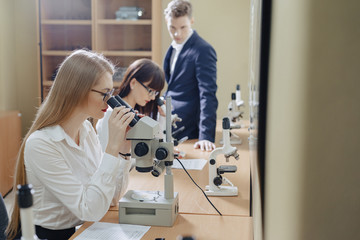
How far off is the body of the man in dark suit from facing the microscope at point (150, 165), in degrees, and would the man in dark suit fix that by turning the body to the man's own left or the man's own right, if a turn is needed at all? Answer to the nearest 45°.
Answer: approximately 45° to the man's own left

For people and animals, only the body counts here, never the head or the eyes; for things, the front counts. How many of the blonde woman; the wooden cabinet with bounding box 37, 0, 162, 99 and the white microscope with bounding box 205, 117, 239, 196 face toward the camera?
1

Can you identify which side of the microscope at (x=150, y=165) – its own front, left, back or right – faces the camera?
left

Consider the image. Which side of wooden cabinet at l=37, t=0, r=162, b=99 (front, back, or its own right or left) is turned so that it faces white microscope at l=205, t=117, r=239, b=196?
front

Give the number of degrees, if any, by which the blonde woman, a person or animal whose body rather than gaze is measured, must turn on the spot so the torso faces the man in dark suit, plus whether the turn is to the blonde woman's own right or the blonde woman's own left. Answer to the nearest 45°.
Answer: approximately 45° to the blonde woman's own left

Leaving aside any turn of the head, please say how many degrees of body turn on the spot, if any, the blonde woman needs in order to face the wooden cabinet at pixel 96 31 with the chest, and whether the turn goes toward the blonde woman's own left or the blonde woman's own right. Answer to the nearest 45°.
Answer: approximately 90° to the blonde woman's own left

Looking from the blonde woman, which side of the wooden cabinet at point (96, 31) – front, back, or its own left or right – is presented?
front

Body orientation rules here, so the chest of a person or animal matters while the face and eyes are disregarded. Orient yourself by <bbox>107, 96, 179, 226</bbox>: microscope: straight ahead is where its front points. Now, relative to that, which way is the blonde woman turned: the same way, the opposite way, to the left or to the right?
the opposite way

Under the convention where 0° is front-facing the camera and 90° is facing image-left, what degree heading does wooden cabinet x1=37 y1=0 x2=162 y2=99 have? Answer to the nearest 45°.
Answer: approximately 0°

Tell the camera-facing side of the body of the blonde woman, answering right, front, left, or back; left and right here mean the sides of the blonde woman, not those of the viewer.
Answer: right

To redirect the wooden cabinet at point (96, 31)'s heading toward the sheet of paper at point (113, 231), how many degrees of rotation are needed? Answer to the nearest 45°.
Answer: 0° — it already faces it
